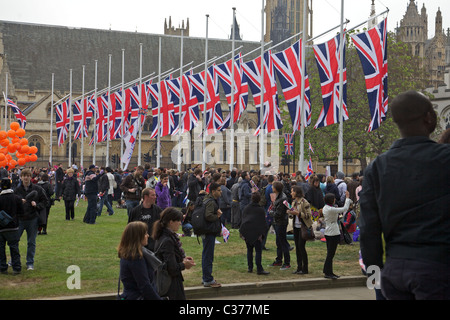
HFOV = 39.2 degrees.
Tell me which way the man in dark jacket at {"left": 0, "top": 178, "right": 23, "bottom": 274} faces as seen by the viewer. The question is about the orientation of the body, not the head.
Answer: away from the camera

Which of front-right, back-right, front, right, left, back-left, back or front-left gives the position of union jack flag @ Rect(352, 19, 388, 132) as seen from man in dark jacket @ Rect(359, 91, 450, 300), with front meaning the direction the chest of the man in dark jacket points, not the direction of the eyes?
front

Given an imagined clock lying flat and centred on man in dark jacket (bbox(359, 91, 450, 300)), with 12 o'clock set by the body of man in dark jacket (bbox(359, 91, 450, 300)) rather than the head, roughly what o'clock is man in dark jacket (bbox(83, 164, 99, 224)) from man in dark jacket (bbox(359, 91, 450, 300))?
man in dark jacket (bbox(83, 164, 99, 224)) is roughly at 11 o'clock from man in dark jacket (bbox(359, 91, 450, 300)).

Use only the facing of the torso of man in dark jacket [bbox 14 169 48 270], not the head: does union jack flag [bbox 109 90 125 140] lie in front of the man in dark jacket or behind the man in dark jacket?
behind

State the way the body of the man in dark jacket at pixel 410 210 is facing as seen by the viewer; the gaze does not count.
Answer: away from the camera

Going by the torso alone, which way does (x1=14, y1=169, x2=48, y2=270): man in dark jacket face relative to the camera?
toward the camera

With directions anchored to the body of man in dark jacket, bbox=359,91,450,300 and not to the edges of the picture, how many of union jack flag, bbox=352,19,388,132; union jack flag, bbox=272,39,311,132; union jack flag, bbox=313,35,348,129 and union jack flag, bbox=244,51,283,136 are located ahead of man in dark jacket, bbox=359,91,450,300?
4

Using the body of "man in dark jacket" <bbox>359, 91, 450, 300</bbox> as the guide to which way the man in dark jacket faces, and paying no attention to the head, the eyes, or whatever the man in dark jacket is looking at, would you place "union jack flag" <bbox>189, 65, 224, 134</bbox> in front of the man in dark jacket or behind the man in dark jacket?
in front

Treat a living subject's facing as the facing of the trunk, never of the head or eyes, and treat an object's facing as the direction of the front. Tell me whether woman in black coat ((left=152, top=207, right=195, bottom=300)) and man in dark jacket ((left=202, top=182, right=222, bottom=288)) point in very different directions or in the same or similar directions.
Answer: same or similar directions

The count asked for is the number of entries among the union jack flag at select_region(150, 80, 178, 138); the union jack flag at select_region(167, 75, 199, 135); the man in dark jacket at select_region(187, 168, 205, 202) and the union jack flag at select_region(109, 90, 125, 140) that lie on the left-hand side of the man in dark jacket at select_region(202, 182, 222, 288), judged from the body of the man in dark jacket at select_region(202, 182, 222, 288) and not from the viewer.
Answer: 4
